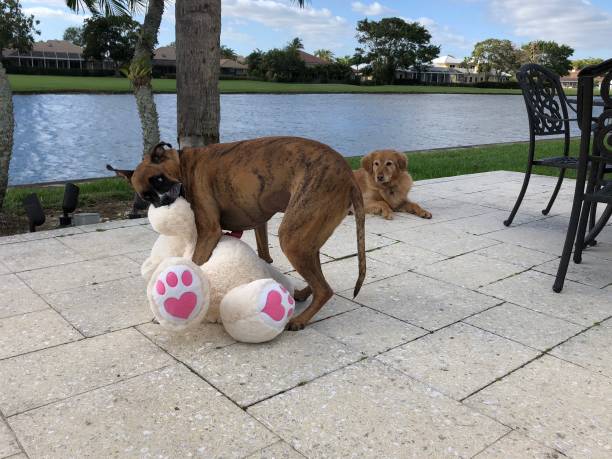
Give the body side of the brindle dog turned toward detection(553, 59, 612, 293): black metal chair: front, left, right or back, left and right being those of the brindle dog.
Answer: back

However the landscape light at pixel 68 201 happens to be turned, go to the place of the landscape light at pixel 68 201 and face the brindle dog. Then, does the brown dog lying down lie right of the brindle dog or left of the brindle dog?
left

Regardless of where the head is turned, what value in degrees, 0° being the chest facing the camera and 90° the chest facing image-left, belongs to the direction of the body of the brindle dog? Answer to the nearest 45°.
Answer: approximately 90°

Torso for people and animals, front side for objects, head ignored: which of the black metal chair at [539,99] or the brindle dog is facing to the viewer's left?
the brindle dog

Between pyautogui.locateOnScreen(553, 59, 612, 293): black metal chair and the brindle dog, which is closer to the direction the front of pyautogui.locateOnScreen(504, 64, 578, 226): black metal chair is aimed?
the black metal chair

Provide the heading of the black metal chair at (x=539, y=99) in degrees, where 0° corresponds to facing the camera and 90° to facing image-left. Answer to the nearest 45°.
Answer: approximately 315°

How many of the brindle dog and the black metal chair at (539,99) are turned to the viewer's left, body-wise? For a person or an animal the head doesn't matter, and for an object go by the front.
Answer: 1

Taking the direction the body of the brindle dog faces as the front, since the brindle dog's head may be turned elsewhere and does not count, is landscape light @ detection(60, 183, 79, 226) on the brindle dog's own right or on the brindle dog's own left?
on the brindle dog's own right
